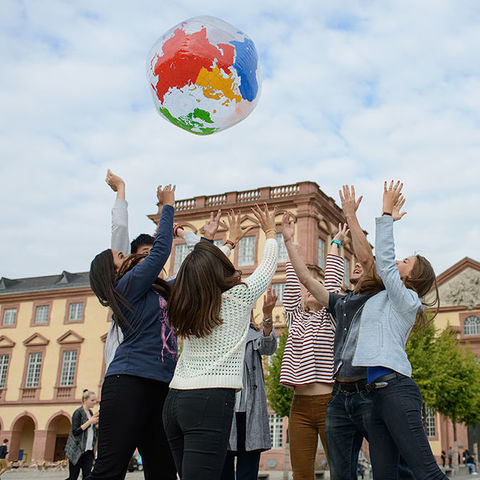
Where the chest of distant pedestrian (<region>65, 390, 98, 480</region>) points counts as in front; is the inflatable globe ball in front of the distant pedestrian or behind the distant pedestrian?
in front

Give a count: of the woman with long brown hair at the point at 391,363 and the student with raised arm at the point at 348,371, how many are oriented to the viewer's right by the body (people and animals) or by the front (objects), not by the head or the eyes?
0

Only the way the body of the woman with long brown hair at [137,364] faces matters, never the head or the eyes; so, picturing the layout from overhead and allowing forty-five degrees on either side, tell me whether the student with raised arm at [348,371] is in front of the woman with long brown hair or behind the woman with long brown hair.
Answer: in front

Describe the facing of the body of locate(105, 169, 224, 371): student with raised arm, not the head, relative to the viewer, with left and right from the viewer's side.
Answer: facing the viewer and to the right of the viewer

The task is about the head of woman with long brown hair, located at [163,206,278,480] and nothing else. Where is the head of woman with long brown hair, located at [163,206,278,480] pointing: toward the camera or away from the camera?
away from the camera

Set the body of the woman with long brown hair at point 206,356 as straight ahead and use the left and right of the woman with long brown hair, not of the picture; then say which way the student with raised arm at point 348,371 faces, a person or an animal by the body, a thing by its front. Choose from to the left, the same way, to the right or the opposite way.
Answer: the opposite way

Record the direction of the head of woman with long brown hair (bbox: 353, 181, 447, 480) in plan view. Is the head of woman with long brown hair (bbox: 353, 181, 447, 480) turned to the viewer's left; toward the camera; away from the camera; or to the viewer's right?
to the viewer's left

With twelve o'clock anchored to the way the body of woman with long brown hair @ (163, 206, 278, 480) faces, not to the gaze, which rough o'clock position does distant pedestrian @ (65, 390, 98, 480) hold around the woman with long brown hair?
The distant pedestrian is roughly at 10 o'clock from the woman with long brown hair.

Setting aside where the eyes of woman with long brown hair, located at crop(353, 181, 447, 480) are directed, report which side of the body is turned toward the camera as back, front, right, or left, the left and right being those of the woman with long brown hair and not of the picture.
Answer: left
